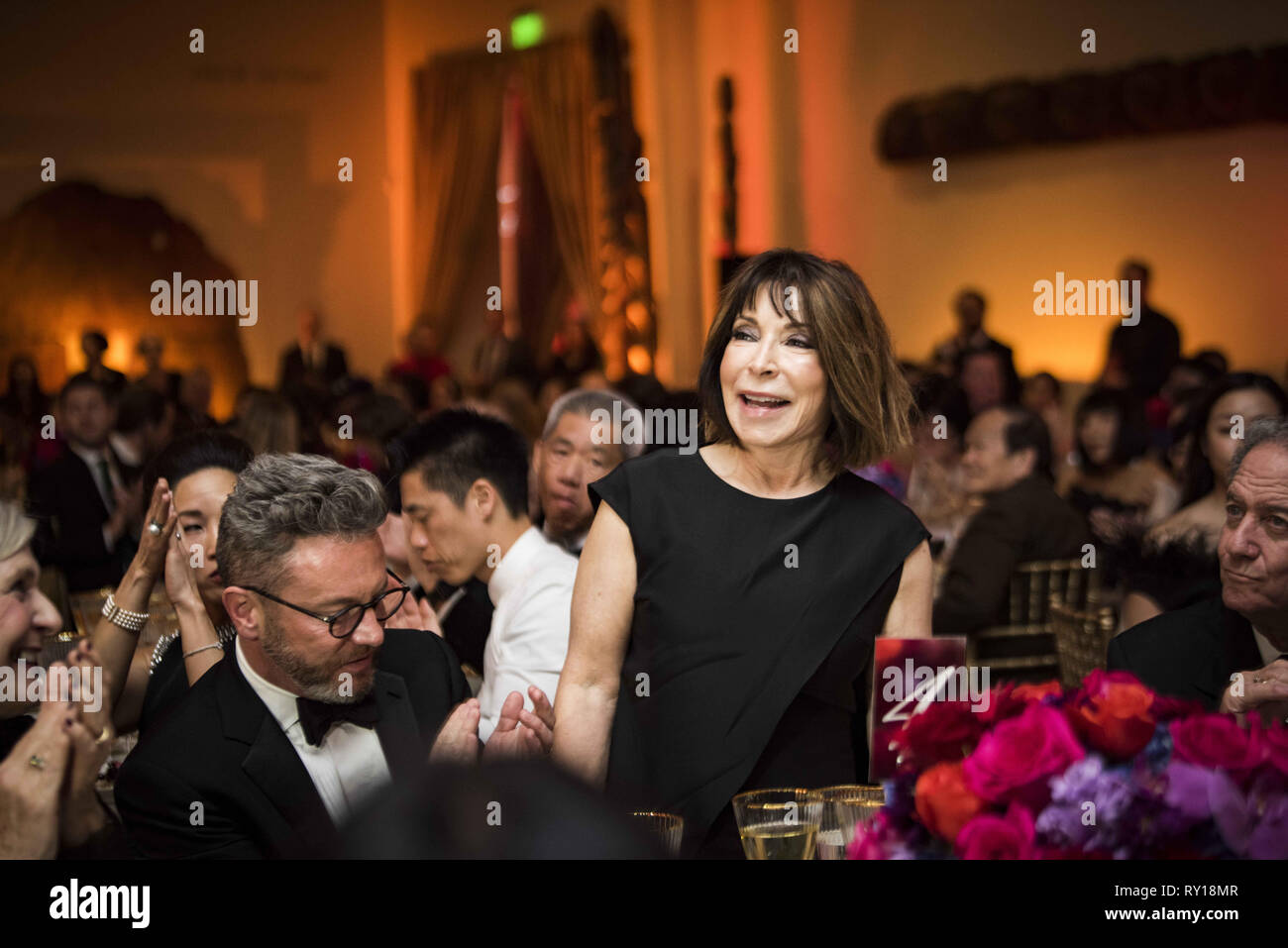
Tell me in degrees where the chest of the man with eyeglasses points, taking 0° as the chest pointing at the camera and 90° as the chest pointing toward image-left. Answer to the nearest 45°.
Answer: approximately 315°

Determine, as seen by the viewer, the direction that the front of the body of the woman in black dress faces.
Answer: toward the camera

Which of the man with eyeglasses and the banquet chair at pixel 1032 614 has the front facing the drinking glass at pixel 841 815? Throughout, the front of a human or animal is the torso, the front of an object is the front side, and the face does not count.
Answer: the man with eyeglasses

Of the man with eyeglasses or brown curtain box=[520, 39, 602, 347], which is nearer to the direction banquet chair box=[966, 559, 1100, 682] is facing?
the brown curtain

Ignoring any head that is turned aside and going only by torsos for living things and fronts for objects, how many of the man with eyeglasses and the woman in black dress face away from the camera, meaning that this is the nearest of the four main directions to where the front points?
0

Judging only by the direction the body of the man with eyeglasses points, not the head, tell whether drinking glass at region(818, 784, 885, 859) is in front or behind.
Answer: in front

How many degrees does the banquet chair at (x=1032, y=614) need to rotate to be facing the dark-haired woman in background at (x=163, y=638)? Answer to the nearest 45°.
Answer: approximately 135° to its left

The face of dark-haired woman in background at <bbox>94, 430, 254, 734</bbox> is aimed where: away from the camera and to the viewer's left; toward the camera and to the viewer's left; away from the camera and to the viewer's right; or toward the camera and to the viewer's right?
toward the camera and to the viewer's right

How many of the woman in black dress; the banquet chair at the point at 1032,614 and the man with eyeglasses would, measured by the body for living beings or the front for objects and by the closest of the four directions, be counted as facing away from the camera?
1

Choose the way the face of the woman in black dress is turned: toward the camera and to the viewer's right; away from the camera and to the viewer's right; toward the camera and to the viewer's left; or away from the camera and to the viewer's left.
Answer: toward the camera and to the viewer's left

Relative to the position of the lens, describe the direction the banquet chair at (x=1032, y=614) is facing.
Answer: facing away from the viewer
